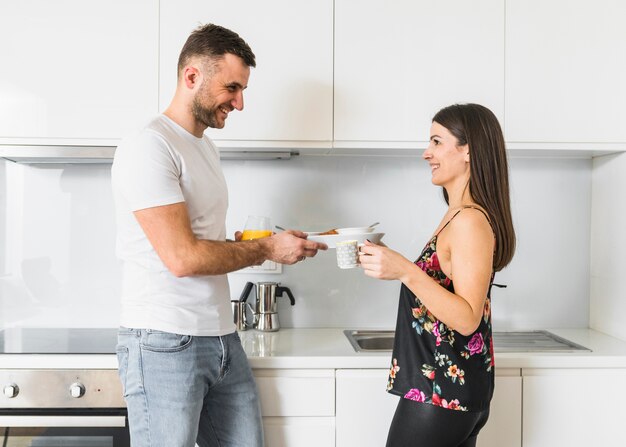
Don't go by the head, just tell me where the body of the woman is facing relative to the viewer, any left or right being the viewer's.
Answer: facing to the left of the viewer

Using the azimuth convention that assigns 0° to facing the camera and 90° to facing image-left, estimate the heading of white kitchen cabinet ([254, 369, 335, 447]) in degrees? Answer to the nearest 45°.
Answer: approximately 0°

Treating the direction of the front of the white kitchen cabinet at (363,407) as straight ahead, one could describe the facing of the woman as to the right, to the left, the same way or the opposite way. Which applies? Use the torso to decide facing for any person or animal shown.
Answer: to the right

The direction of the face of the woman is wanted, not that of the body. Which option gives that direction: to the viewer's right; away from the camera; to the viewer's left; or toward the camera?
to the viewer's left

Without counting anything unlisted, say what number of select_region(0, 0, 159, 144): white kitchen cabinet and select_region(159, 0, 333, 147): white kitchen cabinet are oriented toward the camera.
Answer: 2

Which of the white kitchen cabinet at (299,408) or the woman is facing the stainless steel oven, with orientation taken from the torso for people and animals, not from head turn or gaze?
the woman
